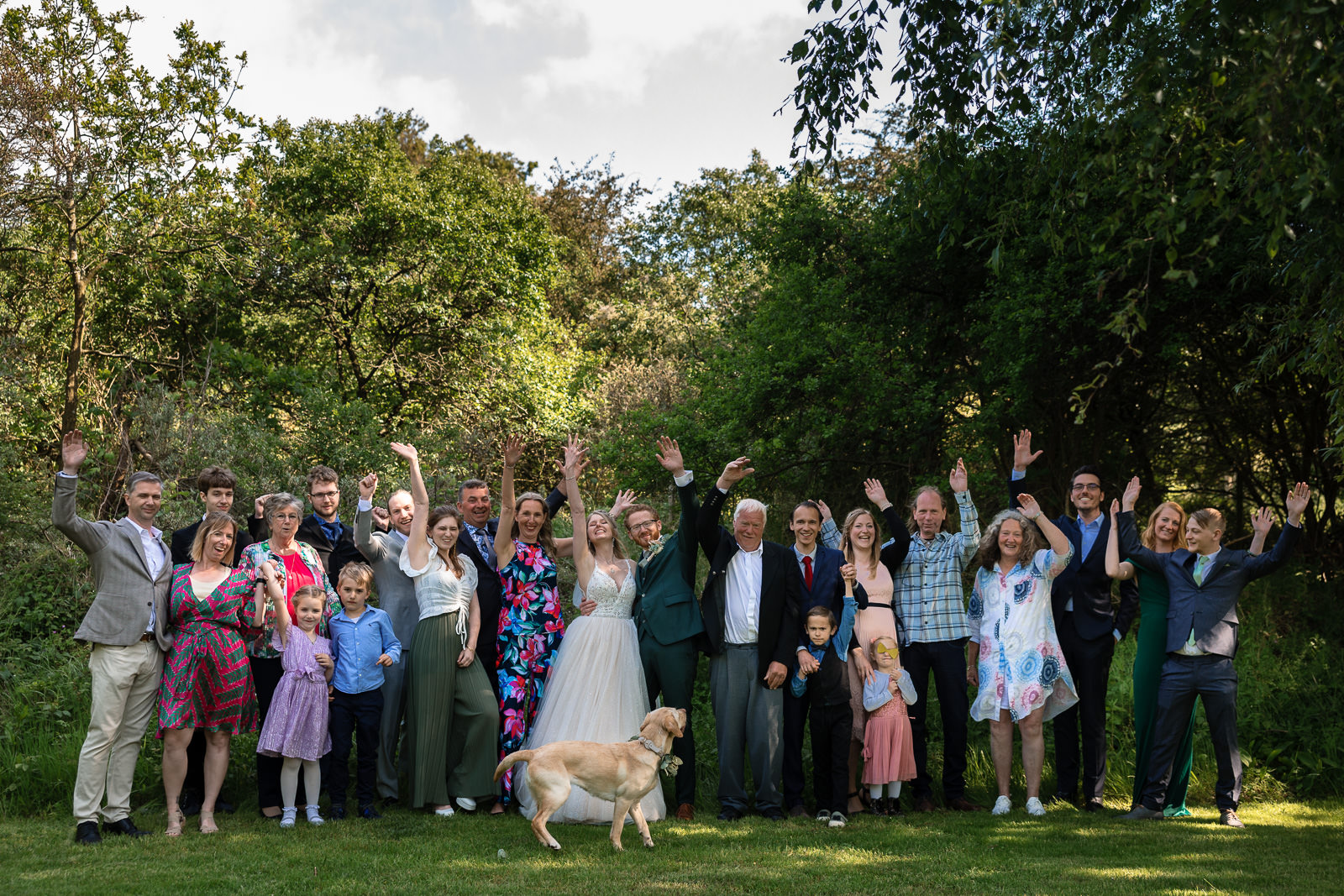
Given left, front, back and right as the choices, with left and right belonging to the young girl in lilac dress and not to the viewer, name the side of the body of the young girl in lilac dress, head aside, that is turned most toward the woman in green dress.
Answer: left

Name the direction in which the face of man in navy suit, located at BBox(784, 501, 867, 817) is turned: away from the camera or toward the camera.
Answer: toward the camera

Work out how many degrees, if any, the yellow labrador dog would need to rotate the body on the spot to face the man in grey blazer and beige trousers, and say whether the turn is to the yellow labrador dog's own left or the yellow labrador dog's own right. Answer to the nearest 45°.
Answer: approximately 180°

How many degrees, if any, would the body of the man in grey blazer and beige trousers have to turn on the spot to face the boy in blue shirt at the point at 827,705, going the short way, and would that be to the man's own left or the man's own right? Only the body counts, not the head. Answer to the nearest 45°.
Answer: approximately 45° to the man's own left

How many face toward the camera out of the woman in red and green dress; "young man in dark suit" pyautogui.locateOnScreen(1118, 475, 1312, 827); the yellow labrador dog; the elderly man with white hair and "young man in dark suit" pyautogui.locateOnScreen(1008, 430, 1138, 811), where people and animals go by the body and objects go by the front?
4

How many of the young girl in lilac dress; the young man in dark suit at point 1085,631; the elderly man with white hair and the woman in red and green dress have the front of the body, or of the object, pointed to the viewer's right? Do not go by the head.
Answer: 0

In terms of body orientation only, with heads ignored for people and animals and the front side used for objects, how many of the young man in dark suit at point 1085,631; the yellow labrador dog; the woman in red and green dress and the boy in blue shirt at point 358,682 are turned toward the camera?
3

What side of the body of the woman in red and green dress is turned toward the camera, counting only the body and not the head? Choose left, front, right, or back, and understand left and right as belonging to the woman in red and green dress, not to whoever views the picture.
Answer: front

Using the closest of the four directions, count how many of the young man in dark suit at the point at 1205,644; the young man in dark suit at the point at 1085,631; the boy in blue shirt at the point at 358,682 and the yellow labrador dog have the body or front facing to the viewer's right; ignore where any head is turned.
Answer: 1

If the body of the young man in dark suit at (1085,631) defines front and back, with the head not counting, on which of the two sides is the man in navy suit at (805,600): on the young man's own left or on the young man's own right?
on the young man's own right

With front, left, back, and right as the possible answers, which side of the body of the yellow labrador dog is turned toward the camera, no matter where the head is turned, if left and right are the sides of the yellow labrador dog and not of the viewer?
right

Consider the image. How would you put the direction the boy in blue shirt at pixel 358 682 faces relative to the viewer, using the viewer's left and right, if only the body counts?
facing the viewer
